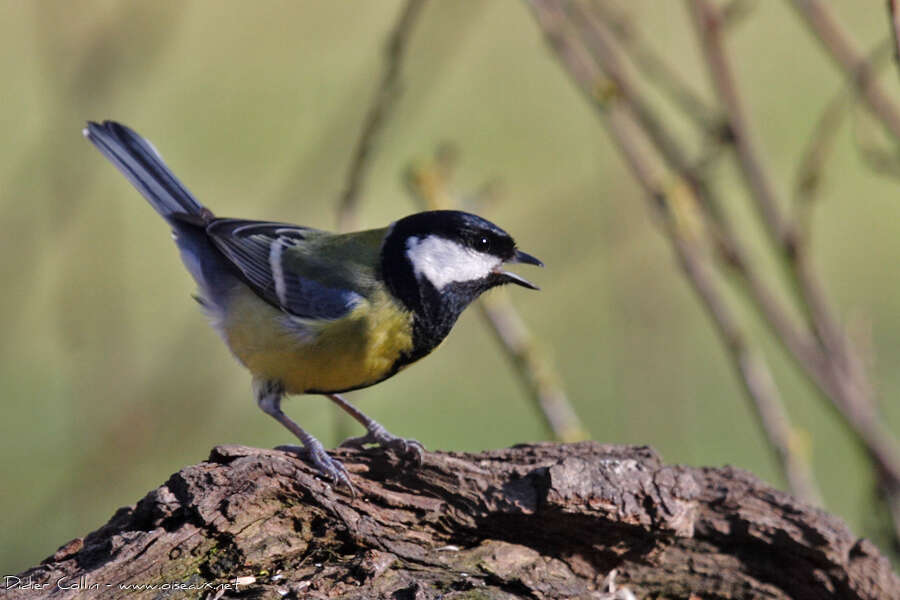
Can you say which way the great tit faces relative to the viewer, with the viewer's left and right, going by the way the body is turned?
facing to the right of the viewer

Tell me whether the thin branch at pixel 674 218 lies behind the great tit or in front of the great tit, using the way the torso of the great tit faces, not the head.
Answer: in front

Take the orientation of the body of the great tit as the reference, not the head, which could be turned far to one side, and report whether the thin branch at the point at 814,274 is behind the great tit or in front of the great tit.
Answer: in front
